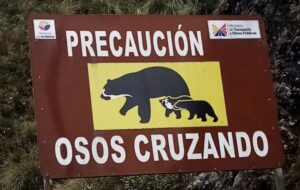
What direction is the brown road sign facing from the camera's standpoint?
toward the camera
